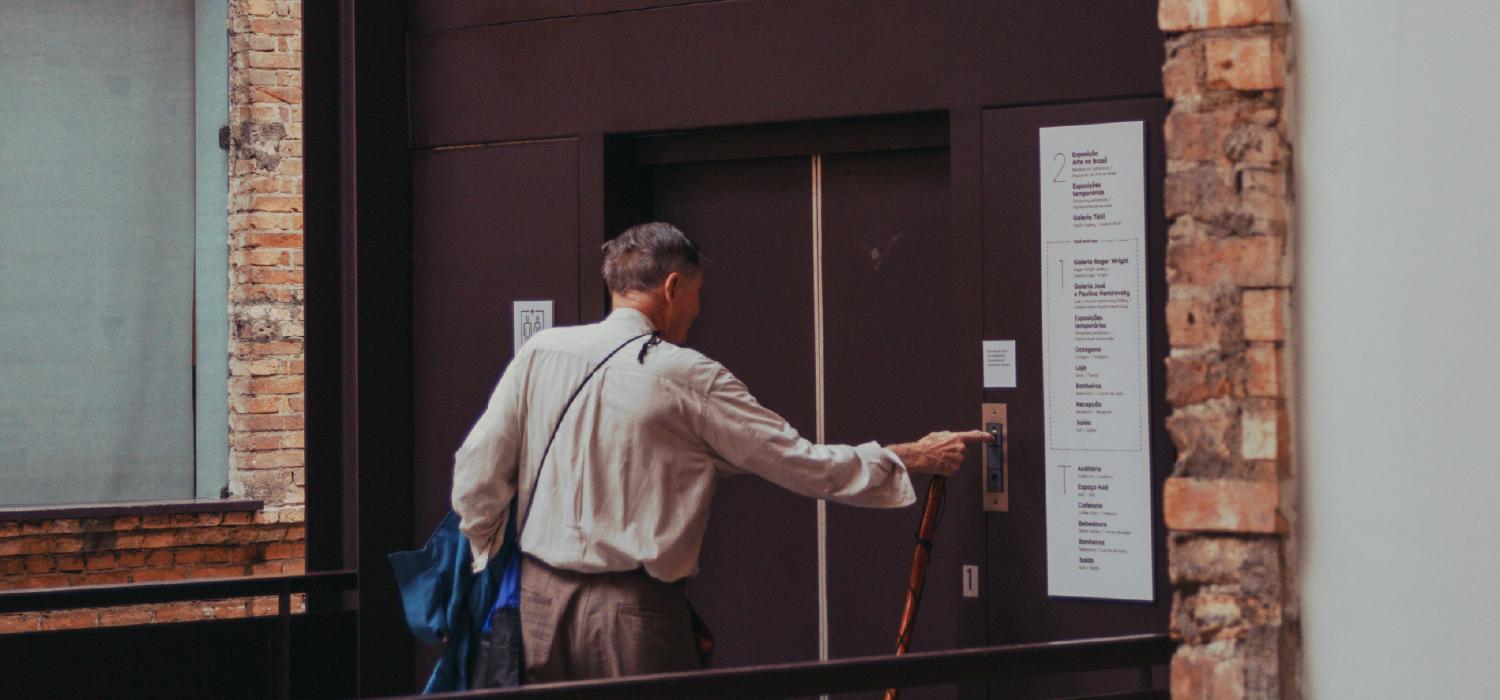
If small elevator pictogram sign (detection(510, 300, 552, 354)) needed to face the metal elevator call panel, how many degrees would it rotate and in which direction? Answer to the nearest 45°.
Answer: approximately 45° to its left

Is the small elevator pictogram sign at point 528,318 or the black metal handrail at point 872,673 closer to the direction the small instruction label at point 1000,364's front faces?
the black metal handrail

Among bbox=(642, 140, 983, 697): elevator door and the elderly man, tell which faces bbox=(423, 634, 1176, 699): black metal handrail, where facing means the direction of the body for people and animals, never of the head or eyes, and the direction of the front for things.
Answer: the elevator door

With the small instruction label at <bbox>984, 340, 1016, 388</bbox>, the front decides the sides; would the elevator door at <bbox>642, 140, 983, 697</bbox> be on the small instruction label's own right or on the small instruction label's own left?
on the small instruction label's own right

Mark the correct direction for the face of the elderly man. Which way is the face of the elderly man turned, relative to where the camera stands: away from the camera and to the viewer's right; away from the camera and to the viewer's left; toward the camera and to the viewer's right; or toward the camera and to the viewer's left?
away from the camera and to the viewer's right

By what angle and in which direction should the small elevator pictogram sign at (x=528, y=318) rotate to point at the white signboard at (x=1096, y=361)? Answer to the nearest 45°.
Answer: approximately 45° to its left

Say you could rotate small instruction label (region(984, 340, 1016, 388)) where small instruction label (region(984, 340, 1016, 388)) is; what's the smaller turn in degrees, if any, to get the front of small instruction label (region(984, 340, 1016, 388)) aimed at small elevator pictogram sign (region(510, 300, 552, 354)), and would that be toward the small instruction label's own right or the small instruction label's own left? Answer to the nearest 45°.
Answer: approximately 90° to the small instruction label's own right

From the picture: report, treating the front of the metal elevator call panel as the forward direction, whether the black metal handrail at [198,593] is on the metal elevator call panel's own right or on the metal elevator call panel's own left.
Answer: on the metal elevator call panel's own right

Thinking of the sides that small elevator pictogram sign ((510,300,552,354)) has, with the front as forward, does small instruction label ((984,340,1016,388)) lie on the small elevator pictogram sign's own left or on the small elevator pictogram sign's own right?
on the small elevator pictogram sign's own left

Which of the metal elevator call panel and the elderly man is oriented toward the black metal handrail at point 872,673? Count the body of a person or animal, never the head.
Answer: the metal elevator call panel

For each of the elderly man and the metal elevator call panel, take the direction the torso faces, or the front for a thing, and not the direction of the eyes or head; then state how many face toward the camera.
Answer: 1
